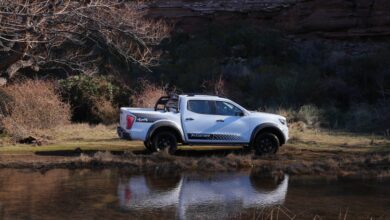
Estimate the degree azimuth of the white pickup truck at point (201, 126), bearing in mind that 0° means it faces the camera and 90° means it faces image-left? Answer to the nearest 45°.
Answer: approximately 270°

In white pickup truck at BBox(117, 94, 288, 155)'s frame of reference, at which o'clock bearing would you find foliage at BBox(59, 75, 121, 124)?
The foliage is roughly at 8 o'clock from the white pickup truck.

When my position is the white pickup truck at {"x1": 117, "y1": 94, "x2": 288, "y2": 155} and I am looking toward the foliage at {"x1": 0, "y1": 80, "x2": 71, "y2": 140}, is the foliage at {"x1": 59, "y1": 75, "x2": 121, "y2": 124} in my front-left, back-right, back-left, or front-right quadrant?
front-right

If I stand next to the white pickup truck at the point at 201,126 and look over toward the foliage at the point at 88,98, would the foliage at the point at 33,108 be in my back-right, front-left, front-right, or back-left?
front-left

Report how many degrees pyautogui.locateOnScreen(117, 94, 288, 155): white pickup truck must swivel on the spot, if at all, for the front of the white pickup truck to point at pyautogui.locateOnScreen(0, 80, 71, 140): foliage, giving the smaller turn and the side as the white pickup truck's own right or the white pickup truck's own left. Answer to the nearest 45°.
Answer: approximately 135° to the white pickup truck's own left
